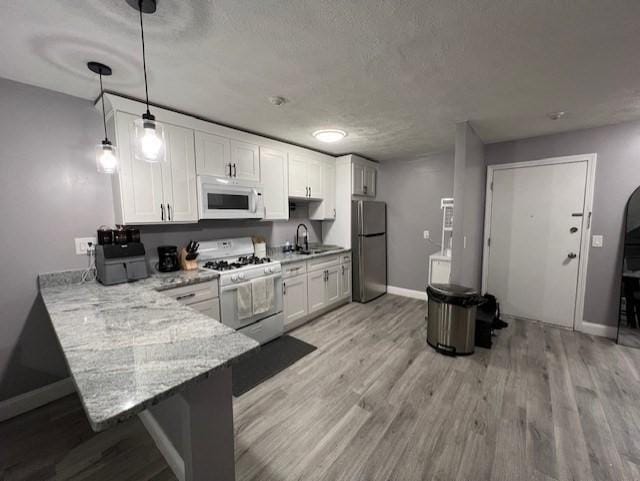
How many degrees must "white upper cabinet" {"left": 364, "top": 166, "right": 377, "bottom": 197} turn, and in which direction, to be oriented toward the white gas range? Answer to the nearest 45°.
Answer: approximately 90° to its right

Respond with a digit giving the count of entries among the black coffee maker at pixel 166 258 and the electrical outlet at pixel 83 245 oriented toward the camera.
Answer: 2

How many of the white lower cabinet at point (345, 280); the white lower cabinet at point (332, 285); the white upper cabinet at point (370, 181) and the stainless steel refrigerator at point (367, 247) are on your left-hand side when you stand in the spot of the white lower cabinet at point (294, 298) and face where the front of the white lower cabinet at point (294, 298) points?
4

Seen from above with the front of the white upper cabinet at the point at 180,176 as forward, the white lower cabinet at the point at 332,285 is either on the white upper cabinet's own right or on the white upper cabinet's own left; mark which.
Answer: on the white upper cabinet's own left

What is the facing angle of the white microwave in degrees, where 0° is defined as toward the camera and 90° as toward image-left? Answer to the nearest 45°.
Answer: approximately 315°

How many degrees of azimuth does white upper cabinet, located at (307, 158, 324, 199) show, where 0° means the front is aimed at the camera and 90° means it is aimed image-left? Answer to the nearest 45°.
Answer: approximately 315°

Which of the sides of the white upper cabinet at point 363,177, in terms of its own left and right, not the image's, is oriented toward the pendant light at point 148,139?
right
